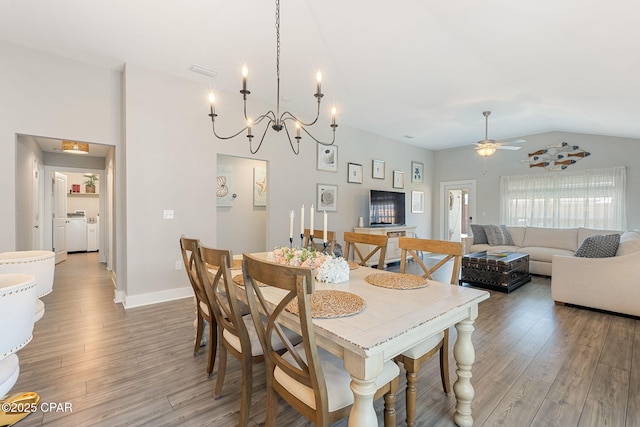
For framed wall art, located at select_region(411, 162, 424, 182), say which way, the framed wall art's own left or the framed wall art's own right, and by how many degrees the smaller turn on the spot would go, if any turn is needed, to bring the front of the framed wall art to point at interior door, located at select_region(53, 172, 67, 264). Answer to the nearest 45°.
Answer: approximately 90° to the framed wall art's own right

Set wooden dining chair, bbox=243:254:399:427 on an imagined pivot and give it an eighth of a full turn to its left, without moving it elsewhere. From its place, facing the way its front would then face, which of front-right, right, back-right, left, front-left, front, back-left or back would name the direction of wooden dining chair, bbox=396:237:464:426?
front-right

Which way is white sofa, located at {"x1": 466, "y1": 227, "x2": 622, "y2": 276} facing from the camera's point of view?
toward the camera

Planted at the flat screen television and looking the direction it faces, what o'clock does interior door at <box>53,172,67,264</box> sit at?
The interior door is roughly at 4 o'clock from the flat screen television.

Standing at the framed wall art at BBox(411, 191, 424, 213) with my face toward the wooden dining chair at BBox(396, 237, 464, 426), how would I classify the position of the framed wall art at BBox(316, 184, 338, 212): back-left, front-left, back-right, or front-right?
front-right

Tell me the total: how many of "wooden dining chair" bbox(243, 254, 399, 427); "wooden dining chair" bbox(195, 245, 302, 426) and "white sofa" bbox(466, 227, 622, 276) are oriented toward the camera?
1

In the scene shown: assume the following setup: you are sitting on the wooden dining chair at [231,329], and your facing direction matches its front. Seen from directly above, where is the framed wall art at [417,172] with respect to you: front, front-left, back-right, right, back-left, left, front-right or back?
front

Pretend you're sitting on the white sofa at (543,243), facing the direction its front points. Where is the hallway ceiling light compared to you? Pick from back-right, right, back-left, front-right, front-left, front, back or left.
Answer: front-right

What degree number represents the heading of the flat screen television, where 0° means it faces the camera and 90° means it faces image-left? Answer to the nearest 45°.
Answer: approximately 315°

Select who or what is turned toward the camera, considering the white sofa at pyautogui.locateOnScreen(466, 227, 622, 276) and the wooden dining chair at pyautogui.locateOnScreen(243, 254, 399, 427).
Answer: the white sofa

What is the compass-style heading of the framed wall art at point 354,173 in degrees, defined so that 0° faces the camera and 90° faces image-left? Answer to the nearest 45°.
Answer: approximately 315°

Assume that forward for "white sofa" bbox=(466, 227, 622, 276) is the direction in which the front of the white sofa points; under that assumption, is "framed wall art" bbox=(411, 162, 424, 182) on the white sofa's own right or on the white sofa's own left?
on the white sofa's own right

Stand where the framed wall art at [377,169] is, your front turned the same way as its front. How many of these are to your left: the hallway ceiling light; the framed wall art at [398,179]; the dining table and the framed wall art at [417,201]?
2
